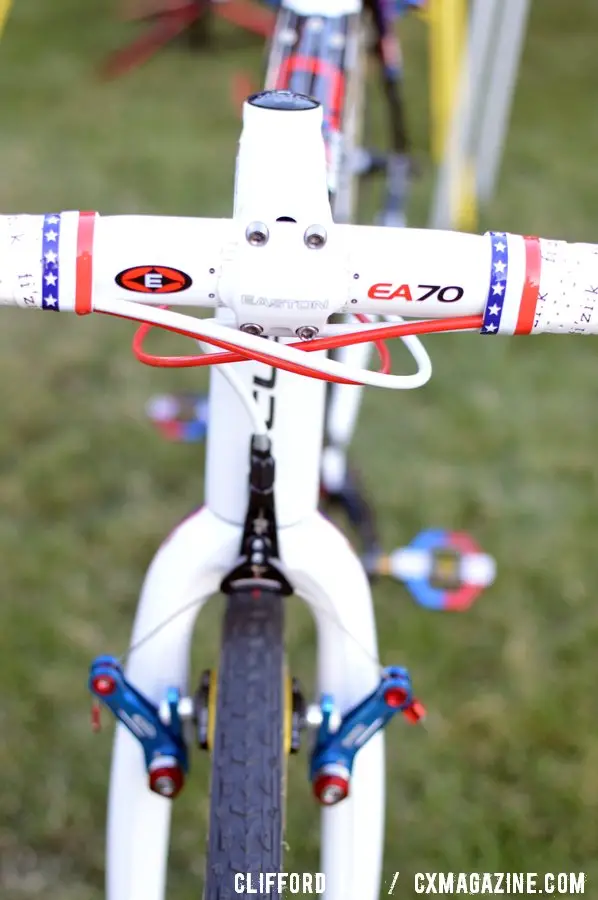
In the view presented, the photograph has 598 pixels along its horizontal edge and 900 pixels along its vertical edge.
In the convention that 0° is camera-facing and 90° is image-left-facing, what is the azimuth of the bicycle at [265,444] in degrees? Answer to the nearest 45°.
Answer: approximately 0°
